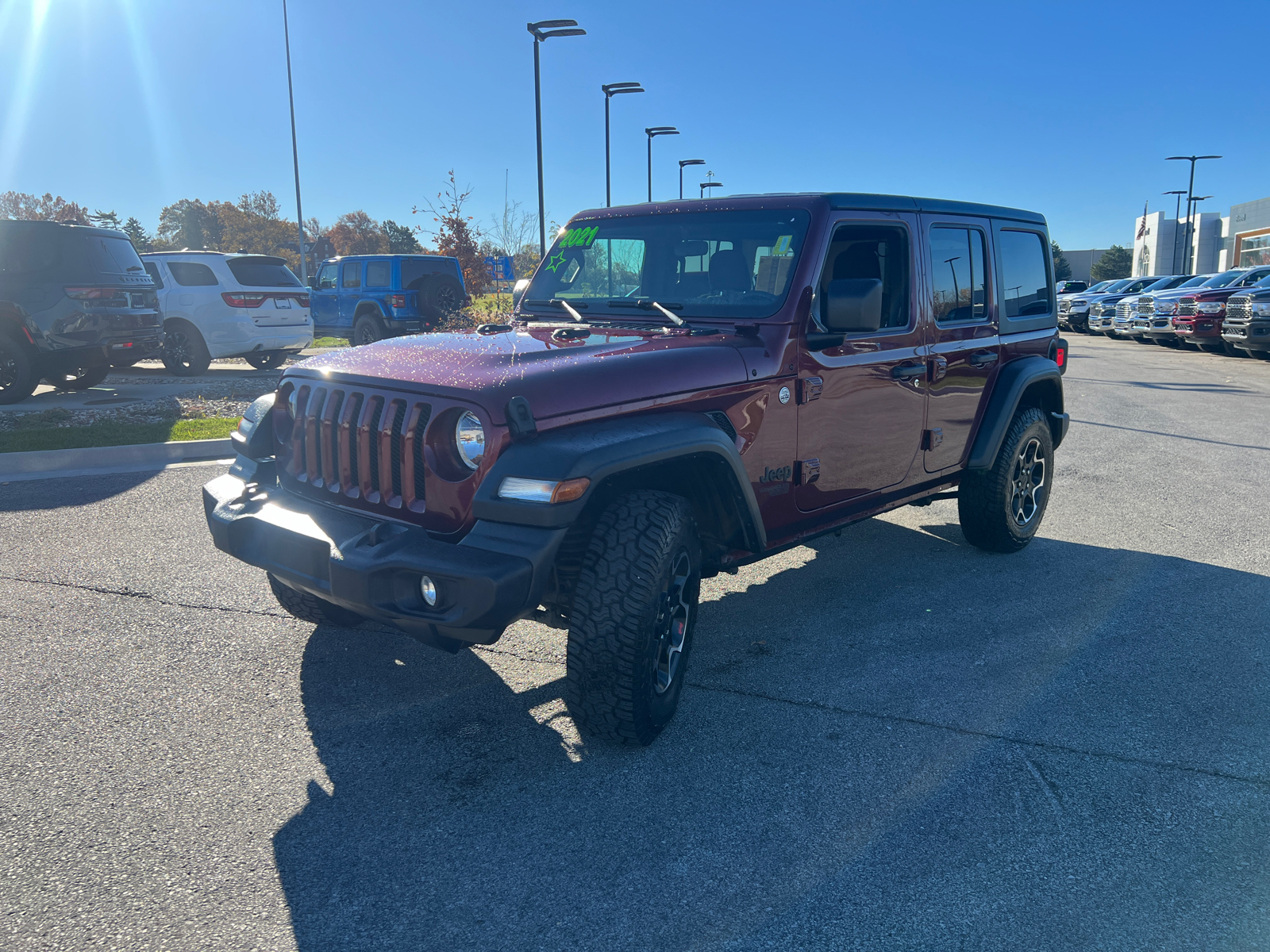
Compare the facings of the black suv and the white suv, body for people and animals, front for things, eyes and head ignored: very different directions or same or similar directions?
same or similar directions

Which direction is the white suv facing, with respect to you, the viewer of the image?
facing away from the viewer and to the left of the viewer

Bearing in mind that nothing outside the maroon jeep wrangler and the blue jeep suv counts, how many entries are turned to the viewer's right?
0

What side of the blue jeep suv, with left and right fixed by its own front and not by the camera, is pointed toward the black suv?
left

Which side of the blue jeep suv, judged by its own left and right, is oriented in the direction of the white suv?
left

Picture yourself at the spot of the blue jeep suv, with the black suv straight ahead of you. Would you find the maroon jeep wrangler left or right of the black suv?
left

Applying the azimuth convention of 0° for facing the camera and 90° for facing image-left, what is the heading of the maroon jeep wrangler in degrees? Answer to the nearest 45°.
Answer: approximately 45°

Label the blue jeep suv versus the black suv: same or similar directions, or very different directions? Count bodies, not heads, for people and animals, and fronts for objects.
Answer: same or similar directions

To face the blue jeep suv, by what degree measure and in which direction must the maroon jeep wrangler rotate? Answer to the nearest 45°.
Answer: approximately 135° to its right

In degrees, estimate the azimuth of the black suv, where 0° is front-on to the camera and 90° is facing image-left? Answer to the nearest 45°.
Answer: approximately 135°

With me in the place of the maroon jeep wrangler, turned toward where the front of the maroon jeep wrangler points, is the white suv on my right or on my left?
on my right

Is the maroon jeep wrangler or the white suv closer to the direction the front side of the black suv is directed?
the white suv

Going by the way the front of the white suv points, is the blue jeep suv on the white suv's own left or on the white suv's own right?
on the white suv's own right

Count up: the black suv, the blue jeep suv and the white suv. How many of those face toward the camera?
0

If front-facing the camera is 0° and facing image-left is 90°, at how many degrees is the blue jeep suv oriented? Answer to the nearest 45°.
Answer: approximately 135°

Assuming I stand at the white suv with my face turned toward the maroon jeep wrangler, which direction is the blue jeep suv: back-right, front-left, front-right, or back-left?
back-left
